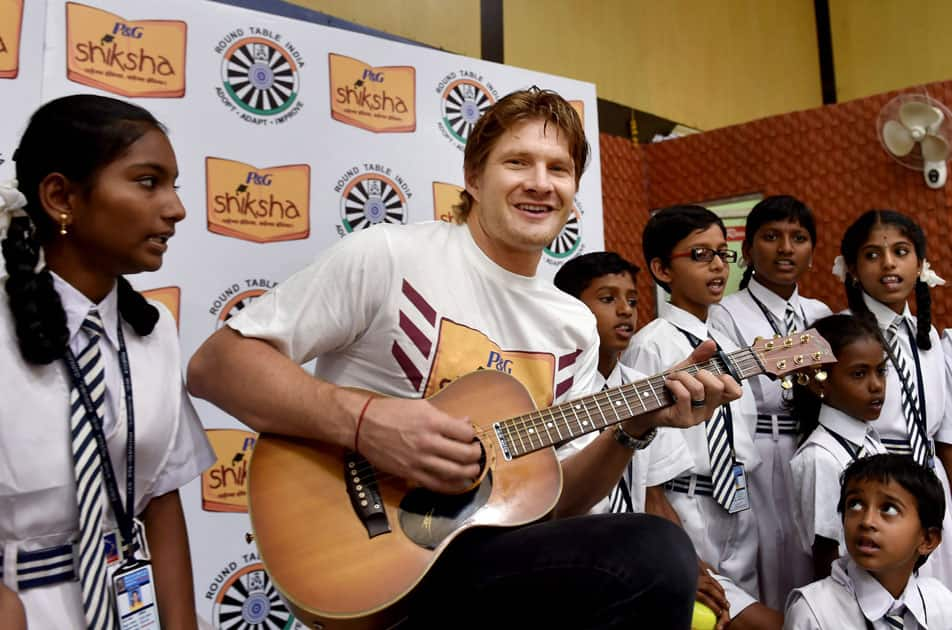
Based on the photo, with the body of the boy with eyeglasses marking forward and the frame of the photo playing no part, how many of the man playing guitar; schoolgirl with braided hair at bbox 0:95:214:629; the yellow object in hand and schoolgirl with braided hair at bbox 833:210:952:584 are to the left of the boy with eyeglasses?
1

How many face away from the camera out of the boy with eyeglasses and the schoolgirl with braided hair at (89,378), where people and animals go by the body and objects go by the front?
0

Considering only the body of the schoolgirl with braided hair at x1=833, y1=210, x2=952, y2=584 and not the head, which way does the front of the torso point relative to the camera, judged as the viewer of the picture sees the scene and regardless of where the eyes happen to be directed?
toward the camera

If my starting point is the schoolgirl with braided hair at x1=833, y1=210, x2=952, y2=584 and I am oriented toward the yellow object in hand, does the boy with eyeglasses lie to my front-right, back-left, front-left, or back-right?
front-right

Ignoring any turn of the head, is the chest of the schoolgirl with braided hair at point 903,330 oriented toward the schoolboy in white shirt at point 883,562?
yes

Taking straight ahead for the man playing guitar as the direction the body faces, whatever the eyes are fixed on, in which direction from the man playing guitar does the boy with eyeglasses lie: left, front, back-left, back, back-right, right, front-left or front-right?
left

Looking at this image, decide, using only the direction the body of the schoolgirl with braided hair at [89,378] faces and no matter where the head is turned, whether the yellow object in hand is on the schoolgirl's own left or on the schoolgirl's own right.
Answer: on the schoolgirl's own left

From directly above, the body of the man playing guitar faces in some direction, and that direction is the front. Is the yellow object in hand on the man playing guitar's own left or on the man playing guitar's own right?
on the man playing guitar's own left

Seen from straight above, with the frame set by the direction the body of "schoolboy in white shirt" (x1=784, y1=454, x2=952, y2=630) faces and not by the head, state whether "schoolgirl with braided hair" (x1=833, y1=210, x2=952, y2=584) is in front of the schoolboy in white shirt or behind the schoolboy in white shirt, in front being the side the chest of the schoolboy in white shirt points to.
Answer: behind

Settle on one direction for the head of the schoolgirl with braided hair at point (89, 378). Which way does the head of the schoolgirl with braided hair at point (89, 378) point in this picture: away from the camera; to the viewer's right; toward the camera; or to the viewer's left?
to the viewer's right

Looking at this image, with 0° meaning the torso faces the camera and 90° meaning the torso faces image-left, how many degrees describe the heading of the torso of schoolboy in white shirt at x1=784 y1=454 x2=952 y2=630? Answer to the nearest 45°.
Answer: approximately 45°
